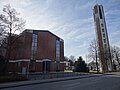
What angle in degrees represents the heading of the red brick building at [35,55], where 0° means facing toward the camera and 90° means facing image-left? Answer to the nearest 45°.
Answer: approximately 0°
